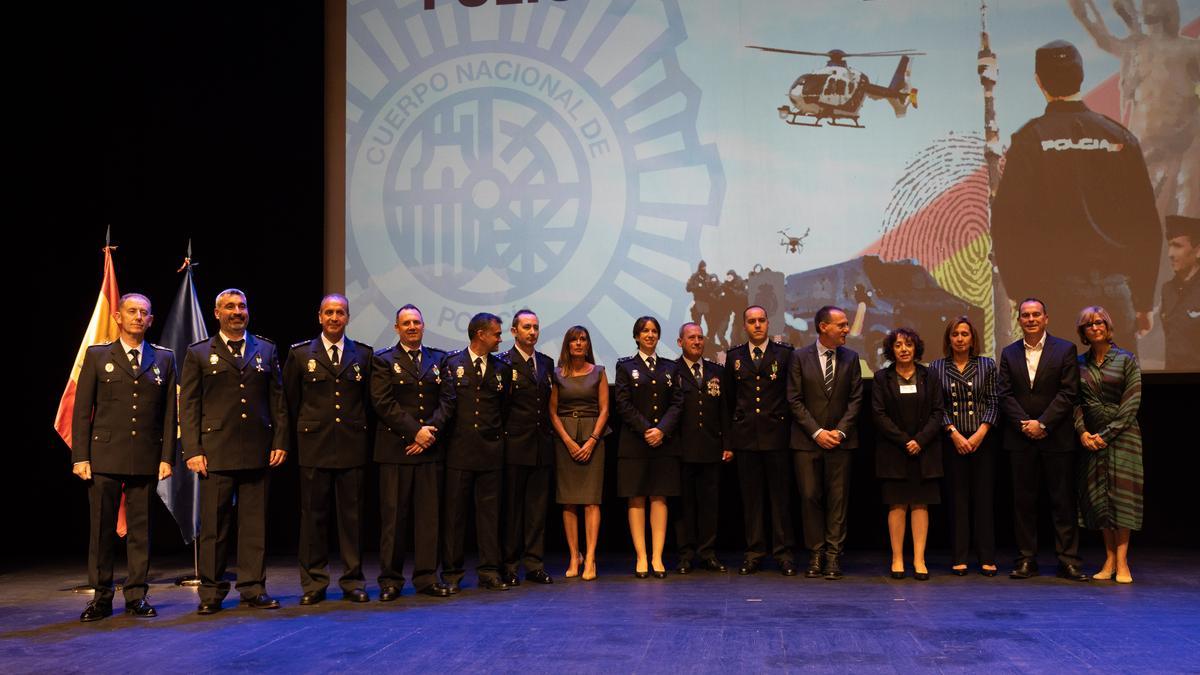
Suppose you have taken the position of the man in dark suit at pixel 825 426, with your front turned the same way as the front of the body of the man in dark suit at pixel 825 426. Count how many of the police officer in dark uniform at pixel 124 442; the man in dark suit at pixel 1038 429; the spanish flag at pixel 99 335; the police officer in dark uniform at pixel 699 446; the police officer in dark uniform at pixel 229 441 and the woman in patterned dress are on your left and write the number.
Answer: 2

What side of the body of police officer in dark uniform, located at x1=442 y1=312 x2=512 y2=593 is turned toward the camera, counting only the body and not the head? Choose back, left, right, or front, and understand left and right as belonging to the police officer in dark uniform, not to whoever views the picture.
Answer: front

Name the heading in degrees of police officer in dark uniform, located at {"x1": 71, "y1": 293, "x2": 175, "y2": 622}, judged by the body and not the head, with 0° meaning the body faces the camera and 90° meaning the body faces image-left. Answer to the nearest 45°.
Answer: approximately 0°

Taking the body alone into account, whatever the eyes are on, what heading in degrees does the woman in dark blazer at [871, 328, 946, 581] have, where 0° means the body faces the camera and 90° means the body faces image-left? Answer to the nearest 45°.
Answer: approximately 0°

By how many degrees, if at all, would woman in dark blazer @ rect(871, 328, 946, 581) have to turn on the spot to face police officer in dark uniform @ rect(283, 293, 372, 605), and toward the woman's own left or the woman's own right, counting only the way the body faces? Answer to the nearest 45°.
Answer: approximately 45° to the woman's own right

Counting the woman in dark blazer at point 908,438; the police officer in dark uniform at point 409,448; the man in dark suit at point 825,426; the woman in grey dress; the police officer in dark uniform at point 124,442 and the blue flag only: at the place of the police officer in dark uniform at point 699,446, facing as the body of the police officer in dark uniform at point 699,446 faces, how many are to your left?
2

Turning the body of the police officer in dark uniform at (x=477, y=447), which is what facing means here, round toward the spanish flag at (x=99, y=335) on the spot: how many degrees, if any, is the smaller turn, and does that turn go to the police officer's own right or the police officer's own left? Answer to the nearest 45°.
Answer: approximately 90° to the police officer's own right

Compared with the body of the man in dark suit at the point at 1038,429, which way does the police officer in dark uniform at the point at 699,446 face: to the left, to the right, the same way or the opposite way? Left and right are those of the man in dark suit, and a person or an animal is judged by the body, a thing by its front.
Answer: the same way

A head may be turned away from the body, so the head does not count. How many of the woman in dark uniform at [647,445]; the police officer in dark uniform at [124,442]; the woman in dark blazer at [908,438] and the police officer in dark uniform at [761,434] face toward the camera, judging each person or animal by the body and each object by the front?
4

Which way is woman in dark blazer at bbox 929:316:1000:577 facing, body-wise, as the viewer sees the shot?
toward the camera

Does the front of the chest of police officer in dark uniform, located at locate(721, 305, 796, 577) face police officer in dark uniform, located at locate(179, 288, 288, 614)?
no

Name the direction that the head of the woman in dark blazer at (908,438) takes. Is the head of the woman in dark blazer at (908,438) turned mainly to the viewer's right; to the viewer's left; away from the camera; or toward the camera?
toward the camera

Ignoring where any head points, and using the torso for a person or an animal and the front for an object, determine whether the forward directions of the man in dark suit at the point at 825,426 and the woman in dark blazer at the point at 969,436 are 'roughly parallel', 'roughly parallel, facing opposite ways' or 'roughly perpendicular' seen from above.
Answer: roughly parallel

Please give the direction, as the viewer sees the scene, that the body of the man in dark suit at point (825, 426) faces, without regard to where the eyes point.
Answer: toward the camera

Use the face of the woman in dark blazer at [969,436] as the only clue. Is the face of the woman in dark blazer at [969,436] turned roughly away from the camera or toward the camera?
toward the camera

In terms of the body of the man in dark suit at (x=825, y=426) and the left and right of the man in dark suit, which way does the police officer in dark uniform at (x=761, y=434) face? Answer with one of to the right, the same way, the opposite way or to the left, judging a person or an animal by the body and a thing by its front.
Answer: the same way

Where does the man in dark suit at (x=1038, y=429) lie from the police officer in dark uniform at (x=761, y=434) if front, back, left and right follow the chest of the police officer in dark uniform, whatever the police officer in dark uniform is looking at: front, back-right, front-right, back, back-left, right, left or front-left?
left

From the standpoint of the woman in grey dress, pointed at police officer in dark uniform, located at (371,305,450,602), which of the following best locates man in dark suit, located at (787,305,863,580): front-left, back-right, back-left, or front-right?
back-left
